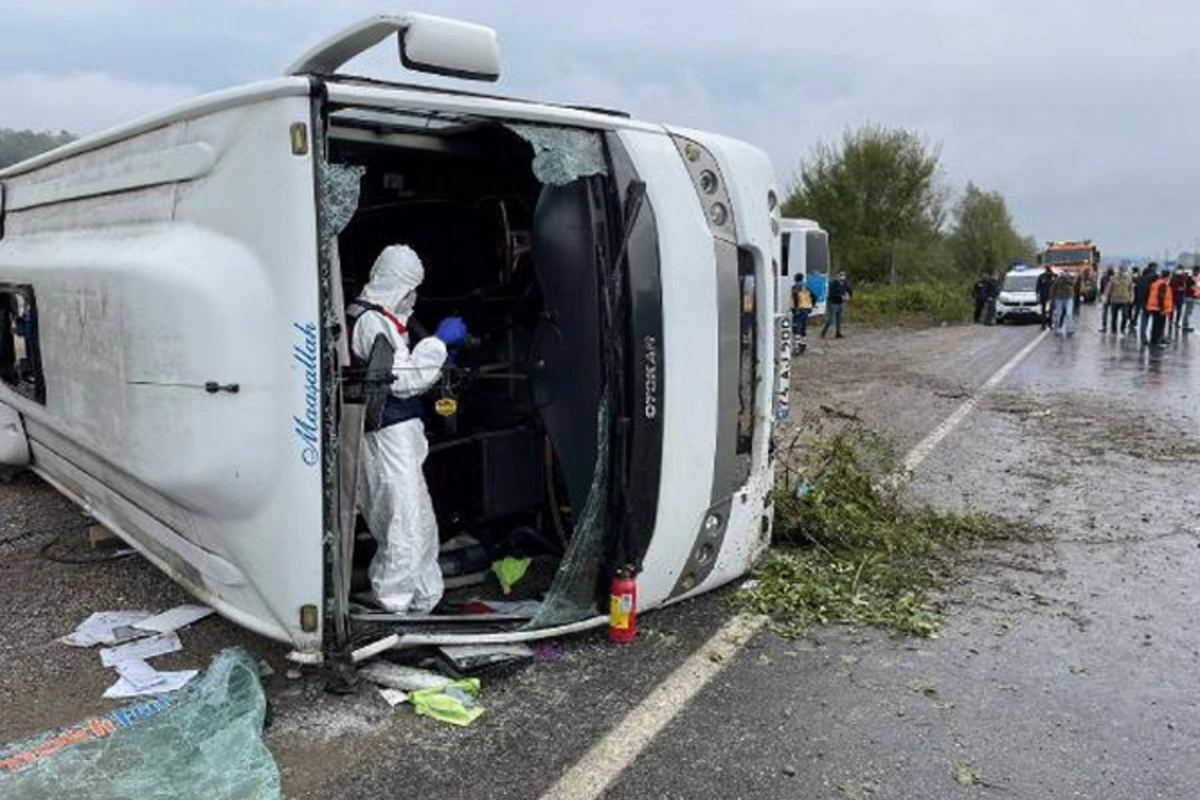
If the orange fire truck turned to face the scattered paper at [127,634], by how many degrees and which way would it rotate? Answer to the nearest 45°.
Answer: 0° — it already faces it

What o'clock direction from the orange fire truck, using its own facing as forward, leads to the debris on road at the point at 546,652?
The debris on road is roughly at 12 o'clock from the orange fire truck.

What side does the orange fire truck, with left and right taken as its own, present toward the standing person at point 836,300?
front

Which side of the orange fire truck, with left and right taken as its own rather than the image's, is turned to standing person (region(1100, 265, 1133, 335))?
front

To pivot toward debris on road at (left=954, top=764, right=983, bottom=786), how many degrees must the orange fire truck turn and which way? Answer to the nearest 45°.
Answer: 0° — it already faces it

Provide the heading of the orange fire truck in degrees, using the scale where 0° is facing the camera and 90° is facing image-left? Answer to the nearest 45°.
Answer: approximately 0°

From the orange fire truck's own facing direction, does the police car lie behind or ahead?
ahead

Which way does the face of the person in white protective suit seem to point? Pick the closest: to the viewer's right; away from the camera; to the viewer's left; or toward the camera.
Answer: to the viewer's right

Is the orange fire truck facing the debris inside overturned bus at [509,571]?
yes

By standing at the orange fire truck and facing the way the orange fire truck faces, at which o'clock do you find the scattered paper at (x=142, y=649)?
The scattered paper is roughly at 12 o'clock from the orange fire truck.

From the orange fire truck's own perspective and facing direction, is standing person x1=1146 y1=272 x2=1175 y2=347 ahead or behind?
ahead
